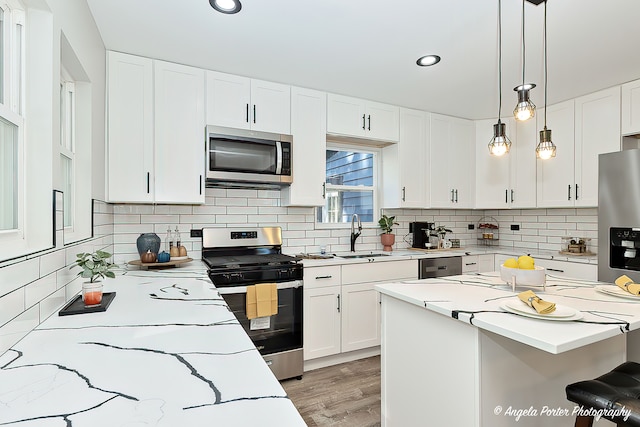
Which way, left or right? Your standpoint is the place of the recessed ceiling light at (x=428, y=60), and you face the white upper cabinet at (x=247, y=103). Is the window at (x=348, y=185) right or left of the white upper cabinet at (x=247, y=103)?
right

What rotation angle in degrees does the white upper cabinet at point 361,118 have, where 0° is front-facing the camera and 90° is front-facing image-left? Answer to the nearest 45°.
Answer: approximately 315°

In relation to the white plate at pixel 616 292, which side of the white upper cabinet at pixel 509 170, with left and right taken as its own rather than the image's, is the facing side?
front

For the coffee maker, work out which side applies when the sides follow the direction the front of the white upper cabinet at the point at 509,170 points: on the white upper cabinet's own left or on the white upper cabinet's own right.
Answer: on the white upper cabinet's own right

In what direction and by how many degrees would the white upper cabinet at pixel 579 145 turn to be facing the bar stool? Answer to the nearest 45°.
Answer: approximately 45° to its left

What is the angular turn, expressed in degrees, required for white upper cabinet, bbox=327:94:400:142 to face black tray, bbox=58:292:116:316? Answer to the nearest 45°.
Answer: approximately 90° to its right

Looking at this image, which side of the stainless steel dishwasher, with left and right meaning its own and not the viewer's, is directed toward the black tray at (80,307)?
right

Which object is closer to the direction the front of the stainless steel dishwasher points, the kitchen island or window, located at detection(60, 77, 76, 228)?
the kitchen island

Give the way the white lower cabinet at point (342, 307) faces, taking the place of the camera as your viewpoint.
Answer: facing the viewer and to the right of the viewer

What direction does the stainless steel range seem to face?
toward the camera

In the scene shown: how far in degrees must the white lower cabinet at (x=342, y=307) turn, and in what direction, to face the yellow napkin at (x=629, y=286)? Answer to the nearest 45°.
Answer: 0° — it already faces it

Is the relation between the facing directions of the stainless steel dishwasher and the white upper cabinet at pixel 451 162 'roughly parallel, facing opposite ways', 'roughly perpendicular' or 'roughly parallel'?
roughly parallel

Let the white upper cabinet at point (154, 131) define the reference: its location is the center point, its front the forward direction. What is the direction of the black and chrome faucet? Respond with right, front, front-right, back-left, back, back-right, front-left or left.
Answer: front-left

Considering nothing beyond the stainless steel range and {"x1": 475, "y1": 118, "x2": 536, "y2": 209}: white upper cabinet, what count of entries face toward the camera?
2

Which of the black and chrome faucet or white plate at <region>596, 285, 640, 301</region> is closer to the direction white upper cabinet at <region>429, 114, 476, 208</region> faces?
the white plate

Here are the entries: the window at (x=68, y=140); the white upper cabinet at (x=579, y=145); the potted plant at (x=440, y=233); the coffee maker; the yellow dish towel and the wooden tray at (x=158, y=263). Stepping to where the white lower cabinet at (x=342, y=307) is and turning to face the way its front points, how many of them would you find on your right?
3
